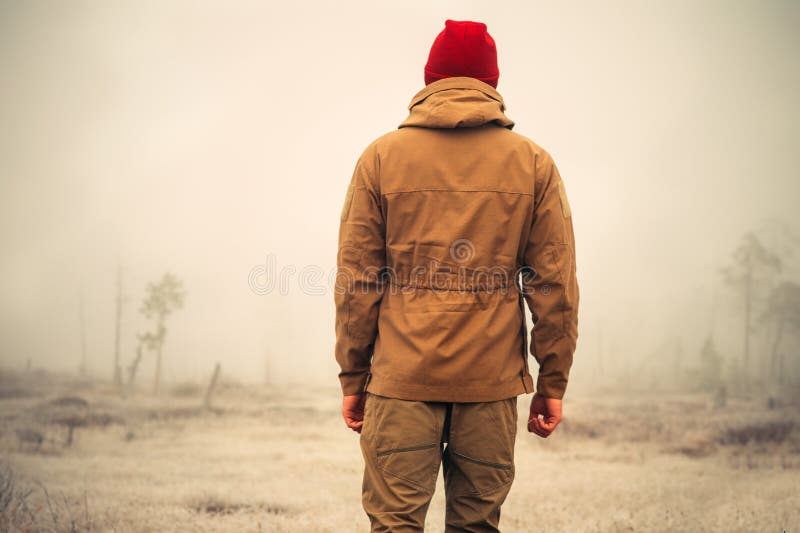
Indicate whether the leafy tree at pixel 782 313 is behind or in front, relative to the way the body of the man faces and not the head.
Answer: in front

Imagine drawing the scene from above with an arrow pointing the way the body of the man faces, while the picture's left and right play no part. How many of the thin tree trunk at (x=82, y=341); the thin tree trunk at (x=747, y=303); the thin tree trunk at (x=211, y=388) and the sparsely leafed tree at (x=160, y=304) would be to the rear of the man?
0

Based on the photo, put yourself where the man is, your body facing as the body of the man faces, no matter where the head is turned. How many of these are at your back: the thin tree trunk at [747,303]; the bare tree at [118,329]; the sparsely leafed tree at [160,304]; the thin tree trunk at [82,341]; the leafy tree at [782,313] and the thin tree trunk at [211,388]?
0

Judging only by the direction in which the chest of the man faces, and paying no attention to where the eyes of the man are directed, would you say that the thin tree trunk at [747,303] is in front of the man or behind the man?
in front

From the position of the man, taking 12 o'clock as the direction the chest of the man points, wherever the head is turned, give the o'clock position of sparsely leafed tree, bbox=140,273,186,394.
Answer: The sparsely leafed tree is roughly at 11 o'clock from the man.

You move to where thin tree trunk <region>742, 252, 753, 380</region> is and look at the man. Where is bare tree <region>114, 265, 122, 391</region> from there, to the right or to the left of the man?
right

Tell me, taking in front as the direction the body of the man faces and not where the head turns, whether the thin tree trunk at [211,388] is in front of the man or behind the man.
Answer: in front

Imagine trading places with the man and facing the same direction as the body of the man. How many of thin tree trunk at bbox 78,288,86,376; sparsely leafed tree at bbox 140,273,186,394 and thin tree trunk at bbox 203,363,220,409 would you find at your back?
0

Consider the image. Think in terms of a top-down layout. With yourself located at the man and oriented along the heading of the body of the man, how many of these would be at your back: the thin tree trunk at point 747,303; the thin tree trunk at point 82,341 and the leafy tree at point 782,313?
0

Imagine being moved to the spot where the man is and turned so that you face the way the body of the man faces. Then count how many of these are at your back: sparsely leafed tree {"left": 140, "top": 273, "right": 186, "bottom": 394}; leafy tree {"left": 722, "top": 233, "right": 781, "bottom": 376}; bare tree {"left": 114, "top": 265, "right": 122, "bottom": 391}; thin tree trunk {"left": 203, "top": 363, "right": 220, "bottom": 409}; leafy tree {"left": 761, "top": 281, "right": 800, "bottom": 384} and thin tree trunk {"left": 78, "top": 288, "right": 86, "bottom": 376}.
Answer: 0

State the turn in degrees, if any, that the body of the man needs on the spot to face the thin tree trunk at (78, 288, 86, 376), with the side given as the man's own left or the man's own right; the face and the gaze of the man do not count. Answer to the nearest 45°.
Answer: approximately 45° to the man's own left

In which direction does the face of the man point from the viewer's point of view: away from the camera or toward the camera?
away from the camera

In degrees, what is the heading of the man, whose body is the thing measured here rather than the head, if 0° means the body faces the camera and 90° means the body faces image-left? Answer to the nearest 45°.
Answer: approximately 180°

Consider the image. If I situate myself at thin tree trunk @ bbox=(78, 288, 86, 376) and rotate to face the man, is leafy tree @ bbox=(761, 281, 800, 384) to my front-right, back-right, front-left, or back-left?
front-left

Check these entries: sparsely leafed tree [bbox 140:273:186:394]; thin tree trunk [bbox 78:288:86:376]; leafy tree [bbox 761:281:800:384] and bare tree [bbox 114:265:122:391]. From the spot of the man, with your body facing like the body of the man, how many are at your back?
0

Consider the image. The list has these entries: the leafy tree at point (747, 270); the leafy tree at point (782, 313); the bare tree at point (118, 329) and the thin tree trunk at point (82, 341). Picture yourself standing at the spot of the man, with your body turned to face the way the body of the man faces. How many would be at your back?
0

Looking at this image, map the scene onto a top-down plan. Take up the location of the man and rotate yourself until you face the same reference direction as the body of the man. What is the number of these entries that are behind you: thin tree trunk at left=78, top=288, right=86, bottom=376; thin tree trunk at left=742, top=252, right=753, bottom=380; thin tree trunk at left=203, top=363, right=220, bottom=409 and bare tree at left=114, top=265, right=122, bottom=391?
0

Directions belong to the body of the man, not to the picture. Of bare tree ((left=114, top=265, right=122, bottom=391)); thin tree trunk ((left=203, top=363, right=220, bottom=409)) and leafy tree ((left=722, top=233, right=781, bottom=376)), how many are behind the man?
0
